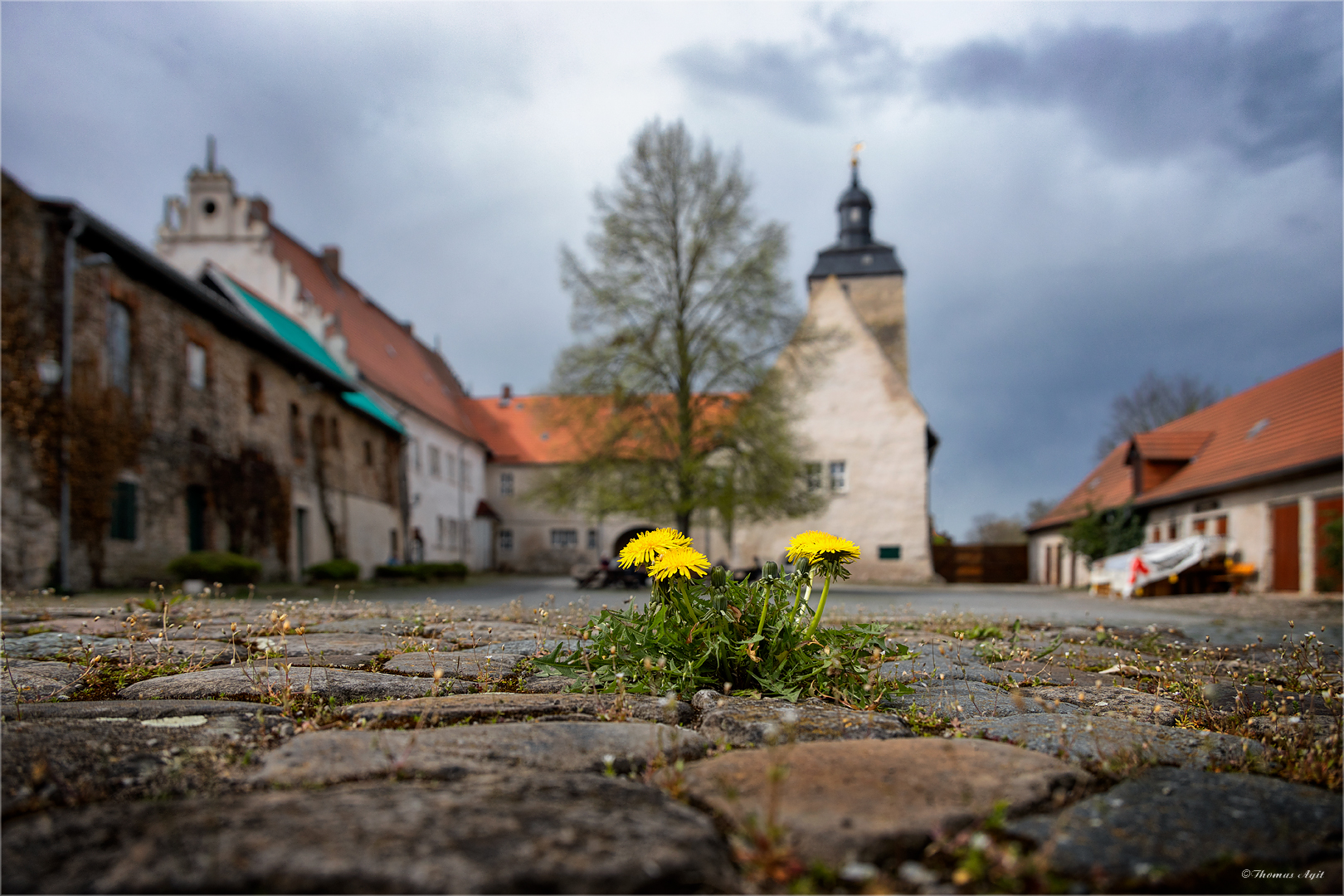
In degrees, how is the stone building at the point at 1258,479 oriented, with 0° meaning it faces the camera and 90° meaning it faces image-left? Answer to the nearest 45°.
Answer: approximately 45°

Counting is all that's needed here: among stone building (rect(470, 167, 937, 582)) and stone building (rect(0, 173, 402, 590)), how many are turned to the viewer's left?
0

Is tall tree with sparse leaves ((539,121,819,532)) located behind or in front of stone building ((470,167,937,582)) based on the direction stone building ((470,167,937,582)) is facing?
in front

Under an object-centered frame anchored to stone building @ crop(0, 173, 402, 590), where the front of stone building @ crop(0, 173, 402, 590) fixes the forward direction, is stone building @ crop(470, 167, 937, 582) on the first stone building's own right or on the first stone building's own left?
on the first stone building's own left

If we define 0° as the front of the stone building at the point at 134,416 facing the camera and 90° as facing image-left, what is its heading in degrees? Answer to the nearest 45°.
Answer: approximately 315°

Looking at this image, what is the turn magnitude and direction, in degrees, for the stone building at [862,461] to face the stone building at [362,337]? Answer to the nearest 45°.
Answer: approximately 90° to its right

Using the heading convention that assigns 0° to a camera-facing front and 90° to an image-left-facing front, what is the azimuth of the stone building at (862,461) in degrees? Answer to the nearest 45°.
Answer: approximately 0°
